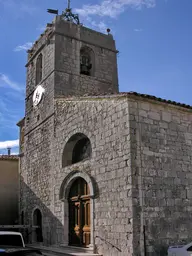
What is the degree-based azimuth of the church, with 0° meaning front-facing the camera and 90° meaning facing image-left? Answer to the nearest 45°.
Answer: approximately 45°
